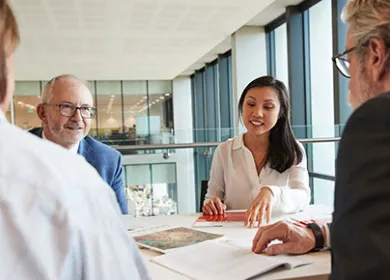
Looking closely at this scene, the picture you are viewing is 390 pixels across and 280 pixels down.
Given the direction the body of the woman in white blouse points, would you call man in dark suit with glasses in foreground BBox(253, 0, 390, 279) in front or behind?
in front

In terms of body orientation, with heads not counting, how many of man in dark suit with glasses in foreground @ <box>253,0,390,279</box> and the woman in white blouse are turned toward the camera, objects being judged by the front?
1

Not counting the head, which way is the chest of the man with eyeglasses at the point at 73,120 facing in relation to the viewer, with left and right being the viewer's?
facing the viewer and to the right of the viewer

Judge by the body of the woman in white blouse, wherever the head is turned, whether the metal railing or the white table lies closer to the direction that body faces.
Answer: the white table

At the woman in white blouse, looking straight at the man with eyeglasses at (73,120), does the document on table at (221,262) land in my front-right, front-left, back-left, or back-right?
front-left

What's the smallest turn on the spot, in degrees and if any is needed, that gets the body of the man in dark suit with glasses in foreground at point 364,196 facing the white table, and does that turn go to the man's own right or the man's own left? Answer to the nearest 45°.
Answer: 0° — they already face it

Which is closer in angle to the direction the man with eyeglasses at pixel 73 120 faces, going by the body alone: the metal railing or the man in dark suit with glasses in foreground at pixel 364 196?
the man in dark suit with glasses in foreground

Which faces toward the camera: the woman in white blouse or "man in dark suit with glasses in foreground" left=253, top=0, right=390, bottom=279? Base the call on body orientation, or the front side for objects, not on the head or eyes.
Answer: the woman in white blouse

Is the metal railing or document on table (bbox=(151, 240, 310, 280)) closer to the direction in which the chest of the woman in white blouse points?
the document on table

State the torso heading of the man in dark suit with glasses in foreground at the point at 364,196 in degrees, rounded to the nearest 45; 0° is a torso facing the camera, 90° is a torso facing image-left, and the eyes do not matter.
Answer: approximately 135°

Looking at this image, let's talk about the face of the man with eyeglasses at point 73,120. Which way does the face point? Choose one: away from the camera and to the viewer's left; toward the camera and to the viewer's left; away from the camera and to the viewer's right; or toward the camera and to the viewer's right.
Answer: toward the camera and to the viewer's right

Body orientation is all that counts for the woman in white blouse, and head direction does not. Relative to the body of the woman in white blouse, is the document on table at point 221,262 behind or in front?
in front

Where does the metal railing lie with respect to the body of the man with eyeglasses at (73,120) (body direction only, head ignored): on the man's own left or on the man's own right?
on the man's own left

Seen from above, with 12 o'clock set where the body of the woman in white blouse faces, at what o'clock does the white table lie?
The white table is roughly at 12 o'clock from the woman in white blouse.
